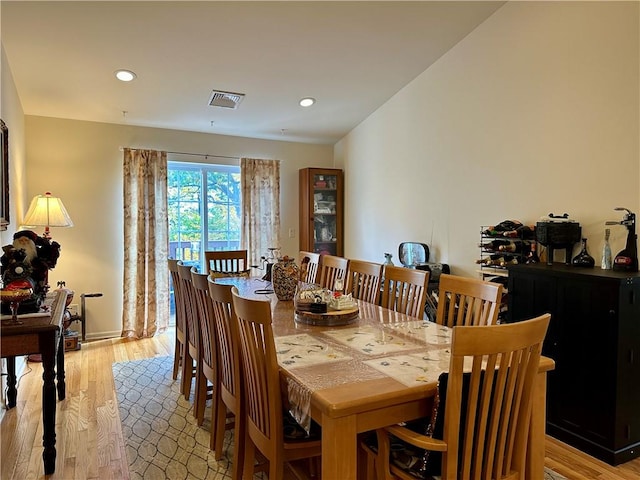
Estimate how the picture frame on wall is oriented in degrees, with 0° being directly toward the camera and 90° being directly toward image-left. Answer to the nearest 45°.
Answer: approximately 270°

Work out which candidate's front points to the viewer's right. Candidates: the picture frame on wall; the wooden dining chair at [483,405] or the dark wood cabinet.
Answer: the picture frame on wall

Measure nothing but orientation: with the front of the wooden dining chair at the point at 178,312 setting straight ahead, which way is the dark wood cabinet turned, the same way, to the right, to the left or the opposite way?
the opposite way

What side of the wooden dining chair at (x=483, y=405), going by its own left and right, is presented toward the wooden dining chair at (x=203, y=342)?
front

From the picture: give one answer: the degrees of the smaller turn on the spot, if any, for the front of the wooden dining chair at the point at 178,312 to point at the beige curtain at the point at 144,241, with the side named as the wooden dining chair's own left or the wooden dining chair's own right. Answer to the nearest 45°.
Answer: approximately 90° to the wooden dining chair's own left

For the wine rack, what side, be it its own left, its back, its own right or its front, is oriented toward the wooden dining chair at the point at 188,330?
front

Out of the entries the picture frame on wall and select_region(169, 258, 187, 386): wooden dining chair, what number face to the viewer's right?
2

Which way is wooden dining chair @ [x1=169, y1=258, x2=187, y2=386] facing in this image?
to the viewer's right

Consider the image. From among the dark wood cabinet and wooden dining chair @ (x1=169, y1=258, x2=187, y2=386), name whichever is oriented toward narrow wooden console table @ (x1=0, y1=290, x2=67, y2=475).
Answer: the dark wood cabinet

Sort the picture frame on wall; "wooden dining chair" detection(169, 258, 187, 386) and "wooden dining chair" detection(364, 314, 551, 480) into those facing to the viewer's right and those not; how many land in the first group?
2

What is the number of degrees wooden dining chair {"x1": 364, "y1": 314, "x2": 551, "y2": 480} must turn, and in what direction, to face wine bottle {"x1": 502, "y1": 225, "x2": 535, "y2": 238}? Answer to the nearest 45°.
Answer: approximately 45° to its right

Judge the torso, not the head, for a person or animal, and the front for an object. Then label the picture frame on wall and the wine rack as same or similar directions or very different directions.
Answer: very different directions

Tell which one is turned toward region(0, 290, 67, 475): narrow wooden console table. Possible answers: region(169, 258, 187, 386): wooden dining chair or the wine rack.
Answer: the wine rack

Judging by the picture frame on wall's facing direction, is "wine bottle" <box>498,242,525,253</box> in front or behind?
in front

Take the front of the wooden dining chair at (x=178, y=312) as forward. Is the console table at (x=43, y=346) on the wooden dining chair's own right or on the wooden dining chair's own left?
on the wooden dining chair's own right
